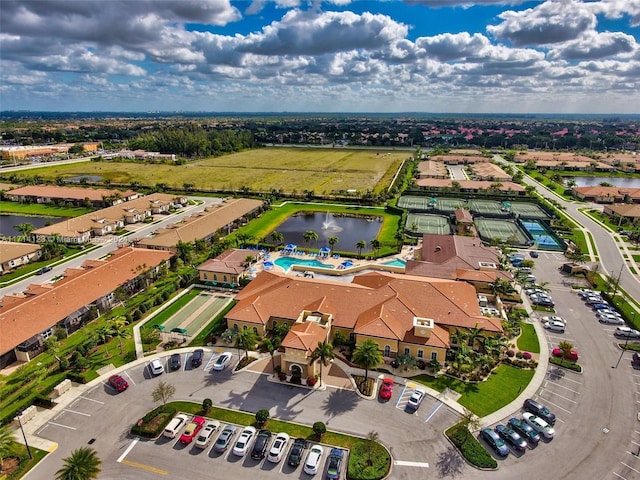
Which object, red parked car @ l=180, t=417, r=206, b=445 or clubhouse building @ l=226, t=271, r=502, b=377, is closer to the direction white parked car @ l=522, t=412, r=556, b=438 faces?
the clubhouse building

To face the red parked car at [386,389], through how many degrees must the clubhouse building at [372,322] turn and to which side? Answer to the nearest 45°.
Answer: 0° — it already faces it
